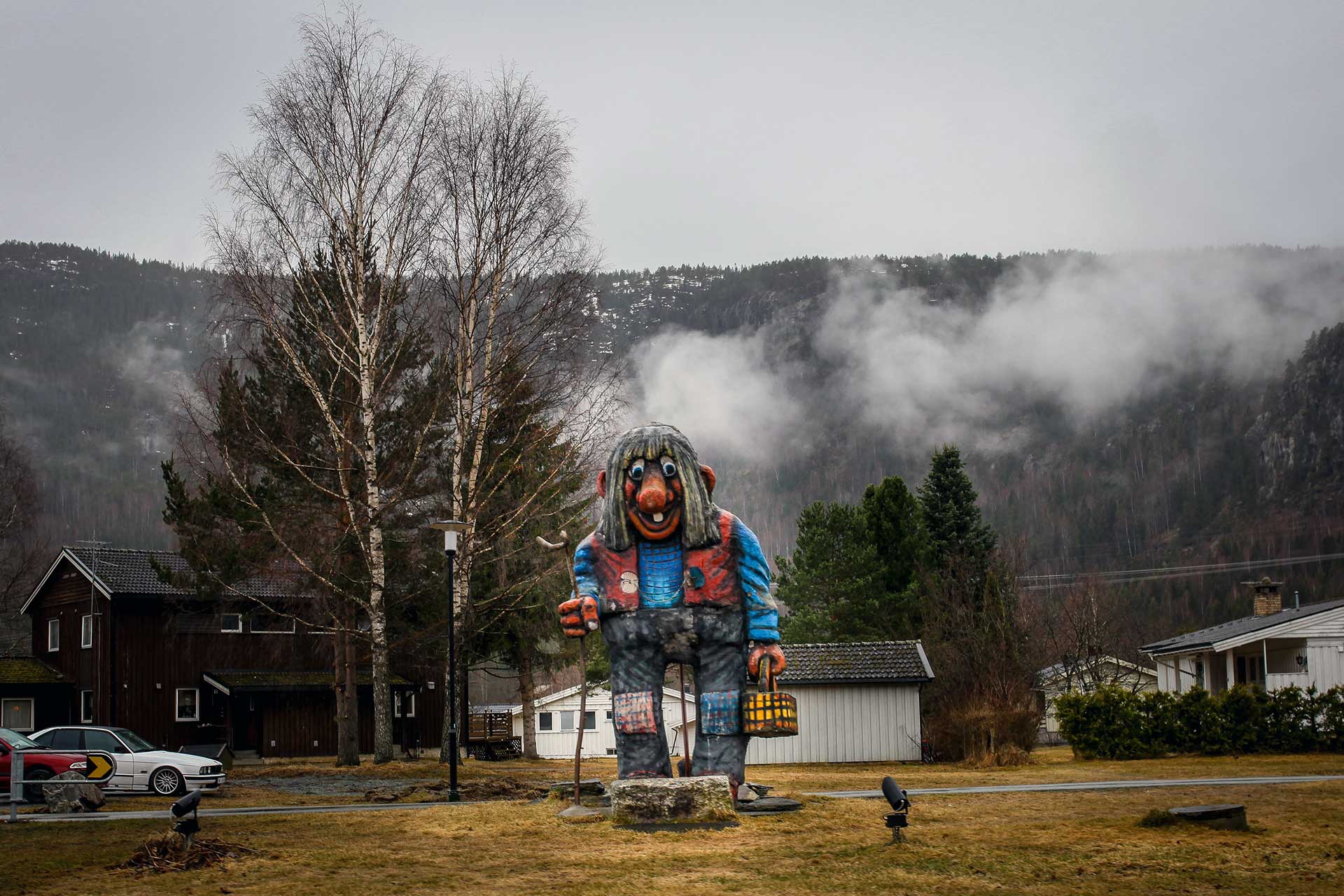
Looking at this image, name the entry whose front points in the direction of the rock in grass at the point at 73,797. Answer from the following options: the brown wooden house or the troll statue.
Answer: the brown wooden house

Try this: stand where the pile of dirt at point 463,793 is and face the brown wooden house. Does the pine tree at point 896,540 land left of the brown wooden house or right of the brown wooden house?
right

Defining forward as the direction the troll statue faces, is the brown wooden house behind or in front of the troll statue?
behind

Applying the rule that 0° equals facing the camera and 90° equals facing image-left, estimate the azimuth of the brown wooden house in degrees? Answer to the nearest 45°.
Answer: approximately 0°

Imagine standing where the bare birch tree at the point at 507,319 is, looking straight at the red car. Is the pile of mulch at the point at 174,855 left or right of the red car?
left

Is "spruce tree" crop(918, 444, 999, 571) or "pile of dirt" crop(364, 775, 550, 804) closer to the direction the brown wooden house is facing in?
the pile of dirt

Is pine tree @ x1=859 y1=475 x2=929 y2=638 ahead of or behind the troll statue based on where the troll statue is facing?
behind

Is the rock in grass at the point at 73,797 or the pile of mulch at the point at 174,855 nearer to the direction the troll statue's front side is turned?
the pile of mulch

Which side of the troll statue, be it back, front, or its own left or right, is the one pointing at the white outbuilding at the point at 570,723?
back

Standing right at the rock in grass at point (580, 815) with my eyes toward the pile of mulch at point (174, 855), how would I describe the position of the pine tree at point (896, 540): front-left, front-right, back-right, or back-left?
back-right

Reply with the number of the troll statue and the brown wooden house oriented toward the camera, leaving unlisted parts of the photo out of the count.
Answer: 2

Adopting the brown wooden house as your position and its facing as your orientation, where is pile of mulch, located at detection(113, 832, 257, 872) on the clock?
The pile of mulch is roughly at 12 o'clock from the brown wooden house.
